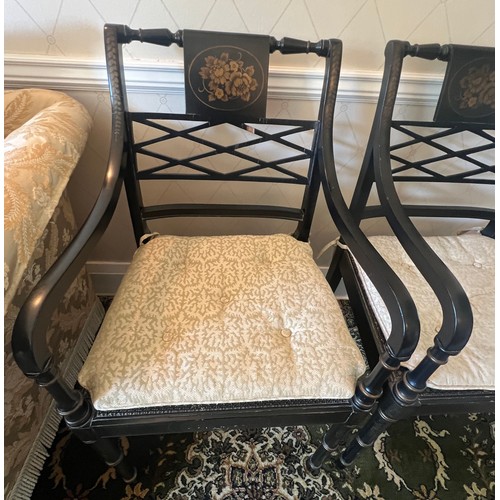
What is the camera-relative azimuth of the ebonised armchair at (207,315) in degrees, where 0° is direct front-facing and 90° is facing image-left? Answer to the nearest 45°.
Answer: approximately 0°

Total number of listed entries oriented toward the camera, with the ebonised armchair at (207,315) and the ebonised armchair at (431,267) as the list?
2

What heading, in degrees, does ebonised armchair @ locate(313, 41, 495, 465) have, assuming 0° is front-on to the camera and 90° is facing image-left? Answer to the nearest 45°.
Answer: approximately 0°
